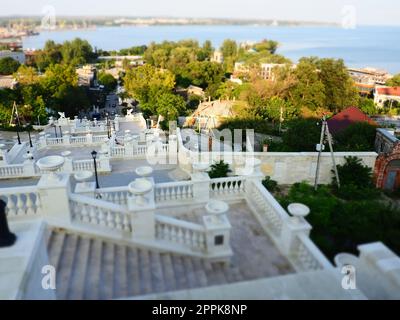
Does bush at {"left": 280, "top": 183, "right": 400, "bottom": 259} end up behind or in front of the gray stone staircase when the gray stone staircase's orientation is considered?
in front

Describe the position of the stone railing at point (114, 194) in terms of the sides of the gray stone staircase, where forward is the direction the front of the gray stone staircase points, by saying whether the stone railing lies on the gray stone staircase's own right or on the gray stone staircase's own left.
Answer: on the gray stone staircase's own left

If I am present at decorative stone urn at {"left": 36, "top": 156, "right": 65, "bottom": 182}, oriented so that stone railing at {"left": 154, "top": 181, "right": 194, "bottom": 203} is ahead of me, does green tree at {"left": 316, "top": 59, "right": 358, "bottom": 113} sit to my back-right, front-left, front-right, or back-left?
front-left

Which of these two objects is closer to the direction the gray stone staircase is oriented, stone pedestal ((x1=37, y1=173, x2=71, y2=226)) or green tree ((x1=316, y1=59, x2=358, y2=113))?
the green tree

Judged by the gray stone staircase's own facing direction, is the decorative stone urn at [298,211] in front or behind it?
in front
